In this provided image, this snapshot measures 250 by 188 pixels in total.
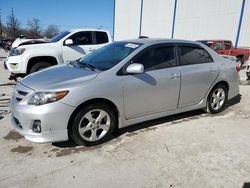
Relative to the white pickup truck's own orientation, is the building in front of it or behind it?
behind

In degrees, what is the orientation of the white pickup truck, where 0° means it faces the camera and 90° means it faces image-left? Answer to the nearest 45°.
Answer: approximately 45°

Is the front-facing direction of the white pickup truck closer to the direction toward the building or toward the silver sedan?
the silver sedan

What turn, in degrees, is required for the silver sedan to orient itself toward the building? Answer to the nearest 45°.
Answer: approximately 135° to its right

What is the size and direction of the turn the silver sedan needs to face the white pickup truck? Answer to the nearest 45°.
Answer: approximately 90° to its right

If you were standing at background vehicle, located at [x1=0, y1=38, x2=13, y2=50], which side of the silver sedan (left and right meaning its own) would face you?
right

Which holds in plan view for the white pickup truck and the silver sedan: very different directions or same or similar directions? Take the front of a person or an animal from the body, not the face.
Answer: same or similar directions

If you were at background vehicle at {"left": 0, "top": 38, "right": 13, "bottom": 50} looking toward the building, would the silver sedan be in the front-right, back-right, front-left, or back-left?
front-right

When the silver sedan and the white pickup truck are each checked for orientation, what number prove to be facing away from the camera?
0

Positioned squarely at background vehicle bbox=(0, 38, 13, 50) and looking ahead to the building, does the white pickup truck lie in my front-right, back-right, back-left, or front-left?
front-right

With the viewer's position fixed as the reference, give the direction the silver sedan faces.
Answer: facing the viewer and to the left of the viewer
